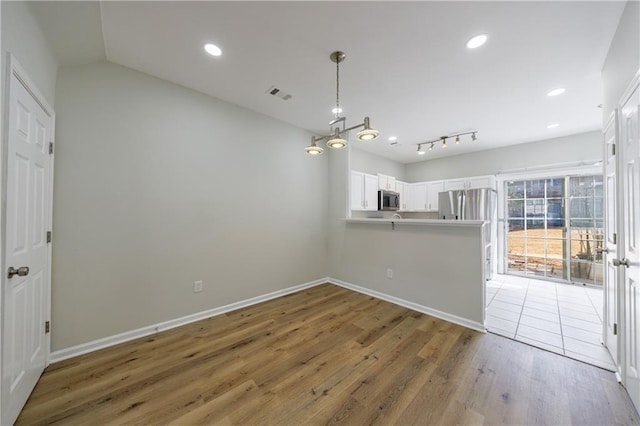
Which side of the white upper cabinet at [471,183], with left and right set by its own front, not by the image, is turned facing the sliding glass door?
left

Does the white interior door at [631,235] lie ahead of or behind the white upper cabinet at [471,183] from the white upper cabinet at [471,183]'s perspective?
ahead

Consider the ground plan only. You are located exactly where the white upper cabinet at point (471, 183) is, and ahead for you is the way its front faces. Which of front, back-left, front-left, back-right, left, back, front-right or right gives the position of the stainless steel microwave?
front-right

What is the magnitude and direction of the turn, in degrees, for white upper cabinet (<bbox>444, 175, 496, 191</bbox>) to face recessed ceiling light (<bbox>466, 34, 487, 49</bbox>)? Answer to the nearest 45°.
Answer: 0° — it already faces it

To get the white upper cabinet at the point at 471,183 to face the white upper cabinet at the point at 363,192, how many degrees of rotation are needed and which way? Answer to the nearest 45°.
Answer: approximately 45° to its right

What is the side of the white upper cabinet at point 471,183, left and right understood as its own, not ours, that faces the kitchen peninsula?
front

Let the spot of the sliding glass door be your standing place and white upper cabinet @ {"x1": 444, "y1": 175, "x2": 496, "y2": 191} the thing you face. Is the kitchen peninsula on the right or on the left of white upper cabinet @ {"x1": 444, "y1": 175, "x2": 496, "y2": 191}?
left

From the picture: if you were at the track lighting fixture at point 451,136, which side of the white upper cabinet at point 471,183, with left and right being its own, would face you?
front
